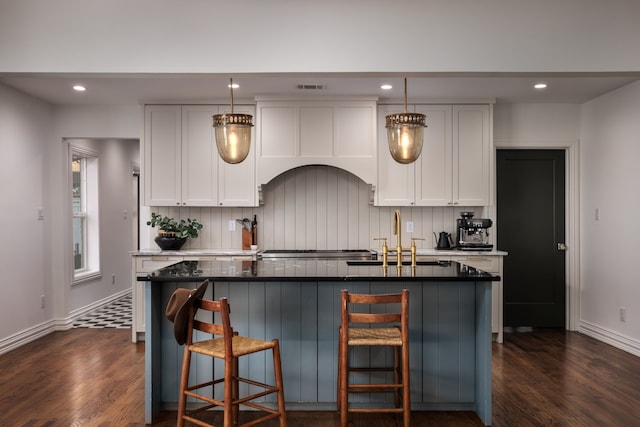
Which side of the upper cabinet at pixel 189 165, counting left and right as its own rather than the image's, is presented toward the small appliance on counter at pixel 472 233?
left

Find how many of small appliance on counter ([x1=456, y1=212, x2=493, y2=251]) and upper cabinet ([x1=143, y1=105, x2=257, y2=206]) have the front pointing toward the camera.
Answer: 2

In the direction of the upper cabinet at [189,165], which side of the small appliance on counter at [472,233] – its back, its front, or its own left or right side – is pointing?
right

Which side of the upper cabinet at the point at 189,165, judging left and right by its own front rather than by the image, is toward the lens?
front

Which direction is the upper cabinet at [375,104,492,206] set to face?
toward the camera

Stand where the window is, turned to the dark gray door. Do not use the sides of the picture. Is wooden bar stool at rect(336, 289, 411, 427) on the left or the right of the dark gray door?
right

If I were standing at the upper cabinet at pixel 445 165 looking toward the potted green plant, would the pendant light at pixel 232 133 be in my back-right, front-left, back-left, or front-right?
front-left

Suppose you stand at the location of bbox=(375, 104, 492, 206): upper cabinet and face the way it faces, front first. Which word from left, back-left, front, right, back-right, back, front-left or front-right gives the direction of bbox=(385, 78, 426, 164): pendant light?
front

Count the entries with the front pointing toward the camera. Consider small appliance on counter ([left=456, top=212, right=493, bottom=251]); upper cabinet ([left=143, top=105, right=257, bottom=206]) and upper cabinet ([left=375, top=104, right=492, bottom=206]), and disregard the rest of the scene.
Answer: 3

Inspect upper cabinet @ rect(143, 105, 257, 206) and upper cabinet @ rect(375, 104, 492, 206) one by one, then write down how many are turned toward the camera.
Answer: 2

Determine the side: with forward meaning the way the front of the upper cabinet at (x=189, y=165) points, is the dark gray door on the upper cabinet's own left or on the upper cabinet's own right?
on the upper cabinet's own left

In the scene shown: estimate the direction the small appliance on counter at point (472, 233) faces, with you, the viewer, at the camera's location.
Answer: facing the viewer

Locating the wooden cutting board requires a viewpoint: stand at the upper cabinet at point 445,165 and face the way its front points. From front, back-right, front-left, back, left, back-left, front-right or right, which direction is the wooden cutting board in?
right

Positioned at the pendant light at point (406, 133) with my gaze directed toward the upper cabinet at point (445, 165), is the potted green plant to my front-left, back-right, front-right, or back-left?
front-left
